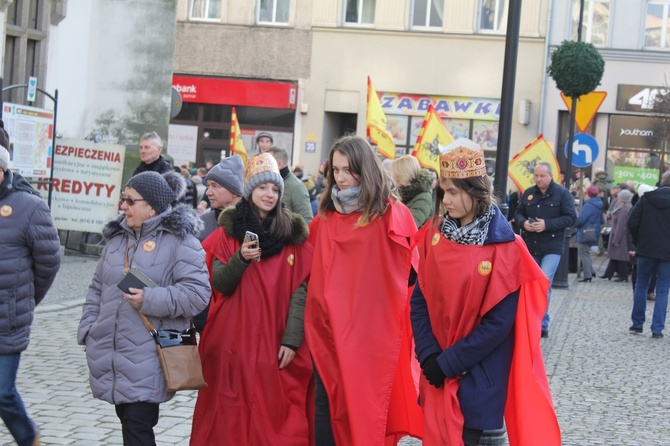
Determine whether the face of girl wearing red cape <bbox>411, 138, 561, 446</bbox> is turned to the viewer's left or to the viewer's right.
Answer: to the viewer's left

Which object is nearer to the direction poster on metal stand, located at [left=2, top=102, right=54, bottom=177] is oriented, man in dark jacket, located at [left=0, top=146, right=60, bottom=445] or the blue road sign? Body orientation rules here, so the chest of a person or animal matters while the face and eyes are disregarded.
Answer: the man in dark jacket

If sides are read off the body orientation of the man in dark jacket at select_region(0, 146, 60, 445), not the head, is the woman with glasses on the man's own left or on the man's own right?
on the man's own left

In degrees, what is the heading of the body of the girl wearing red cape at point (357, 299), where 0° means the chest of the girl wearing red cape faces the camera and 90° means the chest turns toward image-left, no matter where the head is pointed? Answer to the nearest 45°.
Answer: approximately 45°

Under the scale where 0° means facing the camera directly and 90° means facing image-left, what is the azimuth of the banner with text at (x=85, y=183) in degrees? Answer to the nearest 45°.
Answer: approximately 0°

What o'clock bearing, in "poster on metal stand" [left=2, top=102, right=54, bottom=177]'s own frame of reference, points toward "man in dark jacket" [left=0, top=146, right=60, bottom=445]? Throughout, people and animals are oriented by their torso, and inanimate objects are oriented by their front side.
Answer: The man in dark jacket is roughly at 12 o'clock from the poster on metal stand.

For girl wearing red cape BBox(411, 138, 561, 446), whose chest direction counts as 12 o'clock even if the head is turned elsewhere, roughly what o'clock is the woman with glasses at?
The woman with glasses is roughly at 2 o'clock from the girl wearing red cape.

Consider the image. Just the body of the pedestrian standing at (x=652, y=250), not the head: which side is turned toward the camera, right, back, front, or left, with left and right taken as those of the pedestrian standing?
back

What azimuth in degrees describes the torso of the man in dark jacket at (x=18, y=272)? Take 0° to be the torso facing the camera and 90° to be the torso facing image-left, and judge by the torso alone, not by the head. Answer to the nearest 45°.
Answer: approximately 45°
